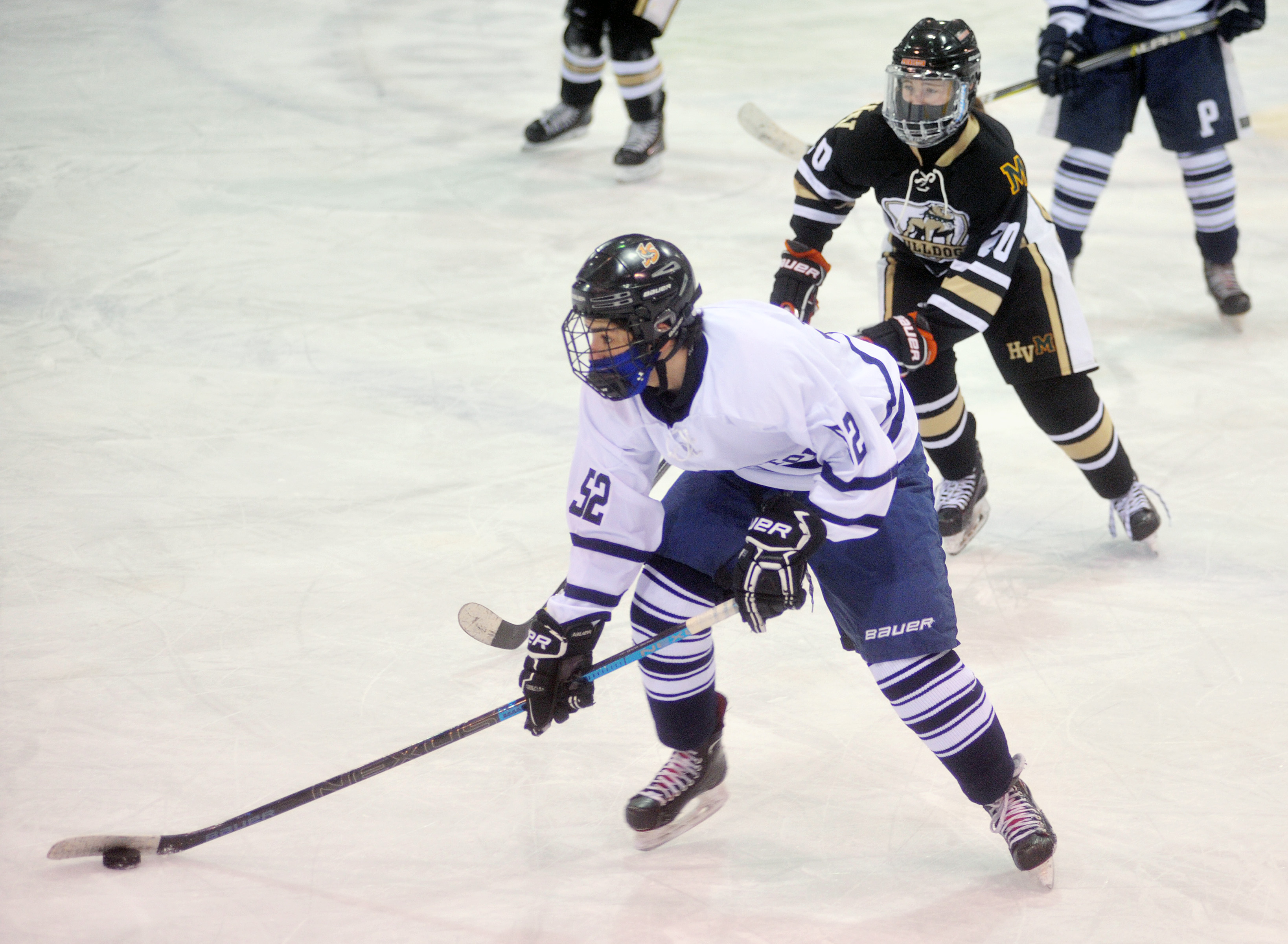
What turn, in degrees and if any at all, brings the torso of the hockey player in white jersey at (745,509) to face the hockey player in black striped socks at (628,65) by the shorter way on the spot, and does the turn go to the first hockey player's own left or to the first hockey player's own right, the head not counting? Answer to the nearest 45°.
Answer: approximately 135° to the first hockey player's own right

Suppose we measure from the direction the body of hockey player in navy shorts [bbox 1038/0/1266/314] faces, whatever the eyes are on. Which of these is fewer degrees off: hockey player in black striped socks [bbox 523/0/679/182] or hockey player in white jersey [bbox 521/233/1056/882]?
the hockey player in white jersey

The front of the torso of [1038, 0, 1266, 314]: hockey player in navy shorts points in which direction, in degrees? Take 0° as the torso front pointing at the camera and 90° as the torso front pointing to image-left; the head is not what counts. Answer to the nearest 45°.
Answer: approximately 0°

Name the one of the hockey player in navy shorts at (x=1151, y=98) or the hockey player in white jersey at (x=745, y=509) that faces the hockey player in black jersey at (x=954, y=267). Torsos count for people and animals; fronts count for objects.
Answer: the hockey player in navy shorts

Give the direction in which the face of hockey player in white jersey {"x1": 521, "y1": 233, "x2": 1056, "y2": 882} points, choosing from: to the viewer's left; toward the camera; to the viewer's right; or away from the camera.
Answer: to the viewer's left

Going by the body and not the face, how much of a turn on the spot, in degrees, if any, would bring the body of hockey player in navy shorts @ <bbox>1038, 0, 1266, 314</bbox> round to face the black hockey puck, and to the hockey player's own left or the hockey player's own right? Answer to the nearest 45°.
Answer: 0° — they already face it

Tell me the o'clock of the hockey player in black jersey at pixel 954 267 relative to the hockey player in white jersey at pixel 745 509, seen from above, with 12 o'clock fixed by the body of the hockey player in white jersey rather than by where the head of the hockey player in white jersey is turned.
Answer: The hockey player in black jersey is roughly at 5 o'clock from the hockey player in white jersey.

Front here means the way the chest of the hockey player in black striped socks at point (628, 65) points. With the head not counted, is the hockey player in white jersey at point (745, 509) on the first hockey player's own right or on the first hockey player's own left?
on the first hockey player's own left
